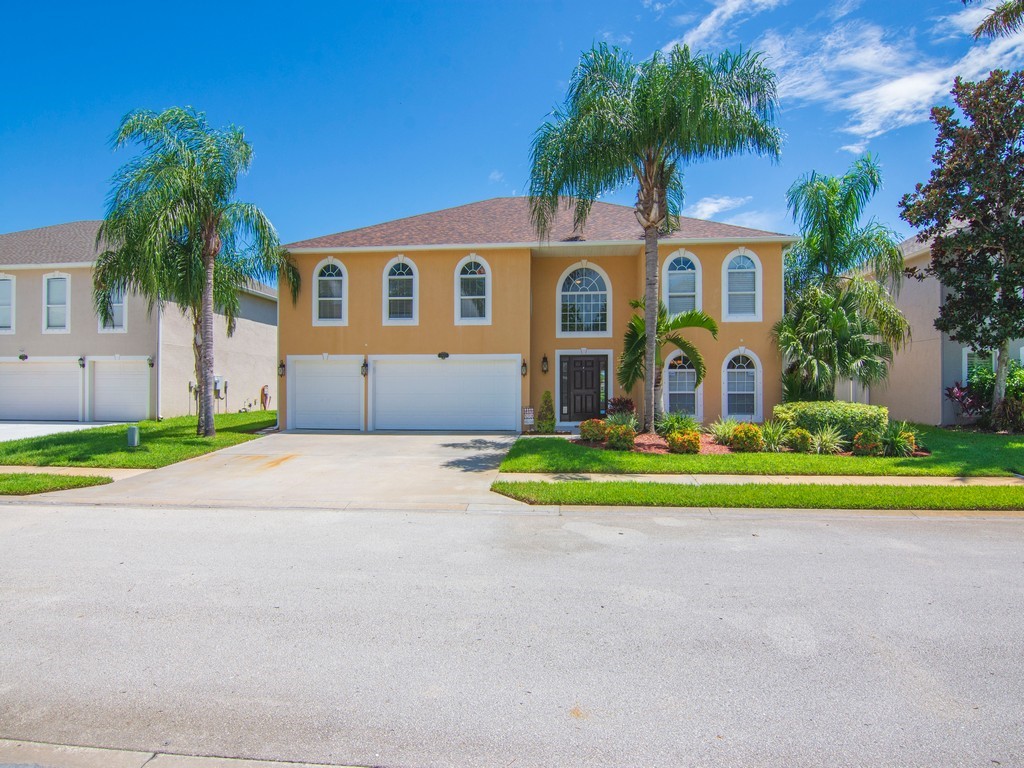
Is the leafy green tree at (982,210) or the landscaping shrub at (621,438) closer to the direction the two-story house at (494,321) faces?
the landscaping shrub

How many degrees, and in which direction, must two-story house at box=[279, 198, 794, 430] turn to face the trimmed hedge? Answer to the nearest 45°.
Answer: approximately 45° to its left

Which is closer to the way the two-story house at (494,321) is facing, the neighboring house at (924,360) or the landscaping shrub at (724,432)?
the landscaping shrub

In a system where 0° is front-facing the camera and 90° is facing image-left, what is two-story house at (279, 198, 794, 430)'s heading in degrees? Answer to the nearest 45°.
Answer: approximately 0°

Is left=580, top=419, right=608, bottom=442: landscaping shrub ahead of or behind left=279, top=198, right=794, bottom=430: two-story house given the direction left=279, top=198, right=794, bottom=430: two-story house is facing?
ahead

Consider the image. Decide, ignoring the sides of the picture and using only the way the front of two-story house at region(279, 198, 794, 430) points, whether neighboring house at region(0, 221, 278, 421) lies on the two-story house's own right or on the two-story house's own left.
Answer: on the two-story house's own right

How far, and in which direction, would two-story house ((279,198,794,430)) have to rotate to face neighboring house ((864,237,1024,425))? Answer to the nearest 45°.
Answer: approximately 90° to its left

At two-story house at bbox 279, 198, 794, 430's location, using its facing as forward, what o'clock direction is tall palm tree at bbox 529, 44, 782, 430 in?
The tall palm tree is roughly at 11 o'clock from the two-story house.

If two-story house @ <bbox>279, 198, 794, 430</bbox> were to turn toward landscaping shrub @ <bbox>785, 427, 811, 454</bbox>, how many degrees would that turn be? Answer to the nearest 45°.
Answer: approximately 45° to its left

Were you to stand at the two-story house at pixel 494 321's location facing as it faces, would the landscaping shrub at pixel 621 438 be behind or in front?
in front

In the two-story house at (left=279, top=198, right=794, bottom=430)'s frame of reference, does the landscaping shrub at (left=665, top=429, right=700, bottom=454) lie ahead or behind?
ahead
